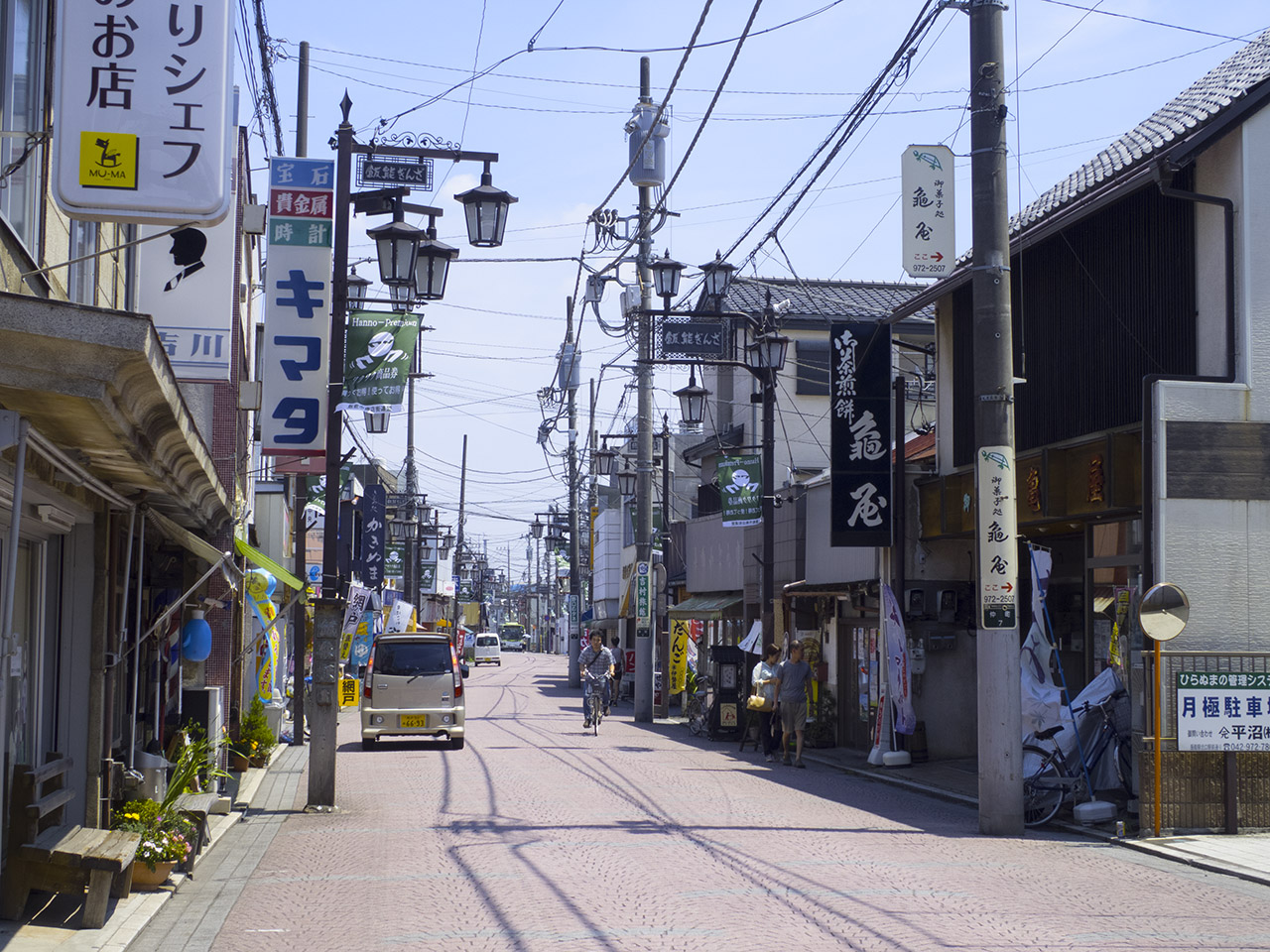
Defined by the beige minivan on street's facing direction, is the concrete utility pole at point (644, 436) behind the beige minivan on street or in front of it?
in front

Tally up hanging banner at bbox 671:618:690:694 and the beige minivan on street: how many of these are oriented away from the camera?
1

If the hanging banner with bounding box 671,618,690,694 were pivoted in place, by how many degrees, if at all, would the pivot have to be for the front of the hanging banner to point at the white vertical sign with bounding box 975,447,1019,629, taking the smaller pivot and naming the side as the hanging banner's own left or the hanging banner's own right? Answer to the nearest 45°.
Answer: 0° — it already faces it

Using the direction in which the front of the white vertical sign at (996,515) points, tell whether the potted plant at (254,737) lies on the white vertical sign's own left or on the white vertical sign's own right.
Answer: on the white vertical sign's own right

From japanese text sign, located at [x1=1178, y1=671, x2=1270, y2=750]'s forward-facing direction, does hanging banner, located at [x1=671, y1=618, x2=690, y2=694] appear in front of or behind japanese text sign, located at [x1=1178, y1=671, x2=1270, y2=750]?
behind

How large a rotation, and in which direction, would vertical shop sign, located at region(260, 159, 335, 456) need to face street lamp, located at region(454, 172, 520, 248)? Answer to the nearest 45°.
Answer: approximately 90° to its left

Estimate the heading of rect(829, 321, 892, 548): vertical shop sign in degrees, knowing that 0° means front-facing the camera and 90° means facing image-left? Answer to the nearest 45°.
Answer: approximately 0°

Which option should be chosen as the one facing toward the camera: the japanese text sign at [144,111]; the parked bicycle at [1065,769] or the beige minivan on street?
the japanese text sign

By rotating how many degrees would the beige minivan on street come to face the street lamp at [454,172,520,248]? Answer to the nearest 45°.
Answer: approximately 180°

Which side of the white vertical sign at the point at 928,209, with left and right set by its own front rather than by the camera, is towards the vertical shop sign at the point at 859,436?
back
